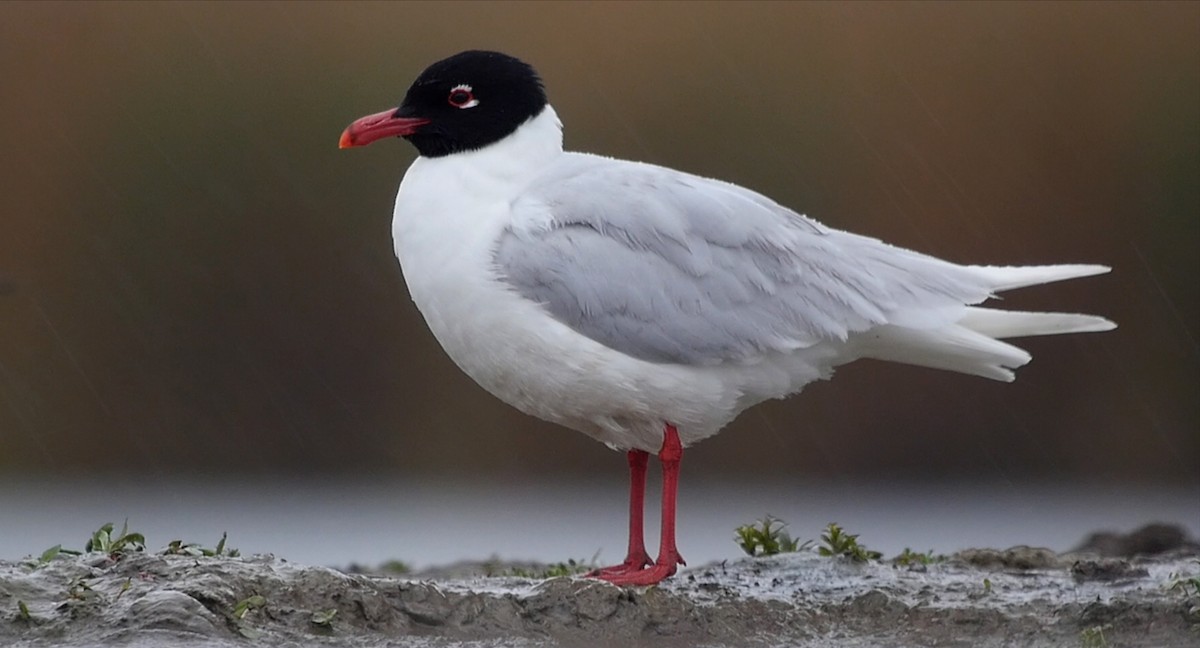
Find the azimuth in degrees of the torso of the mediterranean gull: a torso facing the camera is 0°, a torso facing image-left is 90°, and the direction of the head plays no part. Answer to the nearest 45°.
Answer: approximately 90°

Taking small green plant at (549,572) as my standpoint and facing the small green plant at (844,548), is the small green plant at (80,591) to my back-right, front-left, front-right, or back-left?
back-right

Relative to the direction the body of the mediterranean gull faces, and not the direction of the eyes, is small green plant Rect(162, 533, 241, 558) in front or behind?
in front

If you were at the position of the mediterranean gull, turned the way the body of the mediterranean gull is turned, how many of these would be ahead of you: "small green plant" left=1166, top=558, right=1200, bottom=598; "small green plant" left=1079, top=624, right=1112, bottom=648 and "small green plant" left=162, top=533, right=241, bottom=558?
1

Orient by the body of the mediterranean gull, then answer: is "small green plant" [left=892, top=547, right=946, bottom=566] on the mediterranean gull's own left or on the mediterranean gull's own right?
on the mediterranean gull's own right

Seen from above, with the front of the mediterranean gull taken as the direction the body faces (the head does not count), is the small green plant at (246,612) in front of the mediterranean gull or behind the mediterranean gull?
in front

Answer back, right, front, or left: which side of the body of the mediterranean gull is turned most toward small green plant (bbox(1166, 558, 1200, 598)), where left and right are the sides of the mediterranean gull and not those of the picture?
back
